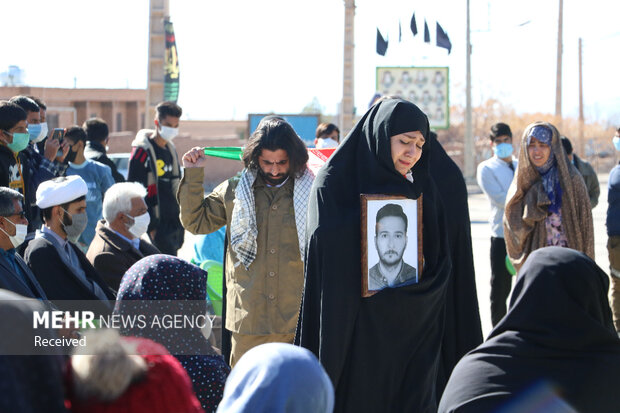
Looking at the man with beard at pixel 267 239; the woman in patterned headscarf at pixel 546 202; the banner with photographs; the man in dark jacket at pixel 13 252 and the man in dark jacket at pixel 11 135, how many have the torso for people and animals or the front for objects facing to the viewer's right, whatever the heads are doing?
2

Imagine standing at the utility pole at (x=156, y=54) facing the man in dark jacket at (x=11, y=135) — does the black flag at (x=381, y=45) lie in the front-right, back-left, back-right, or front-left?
back-left

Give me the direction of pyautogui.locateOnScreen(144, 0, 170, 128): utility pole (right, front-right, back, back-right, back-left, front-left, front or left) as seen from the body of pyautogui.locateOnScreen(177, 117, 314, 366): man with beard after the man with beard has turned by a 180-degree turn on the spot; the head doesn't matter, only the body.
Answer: front

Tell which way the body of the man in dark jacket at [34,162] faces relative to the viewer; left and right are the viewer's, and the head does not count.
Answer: facing the viewer and to the right of the viewer

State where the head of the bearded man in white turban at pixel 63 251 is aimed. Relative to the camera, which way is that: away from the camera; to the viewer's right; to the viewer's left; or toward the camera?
to the viewer's right

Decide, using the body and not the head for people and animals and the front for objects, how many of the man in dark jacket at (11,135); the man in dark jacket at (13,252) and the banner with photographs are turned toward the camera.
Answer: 1

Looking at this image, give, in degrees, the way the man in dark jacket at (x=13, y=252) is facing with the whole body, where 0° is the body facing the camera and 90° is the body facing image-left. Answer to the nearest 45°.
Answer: approximately 270°

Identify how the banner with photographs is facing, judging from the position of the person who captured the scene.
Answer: facing the viewer

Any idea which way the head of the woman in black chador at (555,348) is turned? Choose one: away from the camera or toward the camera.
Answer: away from the camera

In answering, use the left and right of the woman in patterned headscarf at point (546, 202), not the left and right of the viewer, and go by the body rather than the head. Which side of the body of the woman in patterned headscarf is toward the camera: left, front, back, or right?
front

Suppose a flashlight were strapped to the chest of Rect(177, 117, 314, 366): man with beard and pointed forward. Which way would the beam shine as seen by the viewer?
toward the camera

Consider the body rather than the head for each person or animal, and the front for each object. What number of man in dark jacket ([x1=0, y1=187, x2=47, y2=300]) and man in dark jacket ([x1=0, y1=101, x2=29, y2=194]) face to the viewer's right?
2

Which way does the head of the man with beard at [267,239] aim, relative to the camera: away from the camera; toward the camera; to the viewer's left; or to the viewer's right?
toward the camera
